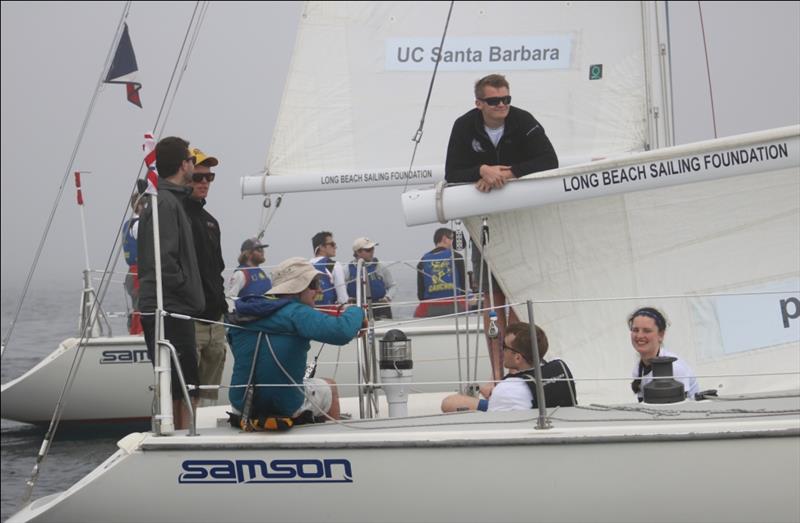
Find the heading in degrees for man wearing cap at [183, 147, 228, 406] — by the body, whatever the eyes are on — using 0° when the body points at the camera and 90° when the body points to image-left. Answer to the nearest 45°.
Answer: approximately 315°

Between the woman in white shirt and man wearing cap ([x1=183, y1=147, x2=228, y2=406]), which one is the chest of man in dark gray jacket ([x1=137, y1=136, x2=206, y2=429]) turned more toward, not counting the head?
the woman in white shirt

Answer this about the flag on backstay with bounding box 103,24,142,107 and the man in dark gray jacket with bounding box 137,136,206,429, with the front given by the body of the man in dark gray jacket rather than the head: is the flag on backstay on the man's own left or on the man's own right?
on the man's own left

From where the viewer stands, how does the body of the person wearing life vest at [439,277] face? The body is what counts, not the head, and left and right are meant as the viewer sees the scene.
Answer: facing away from the viewer

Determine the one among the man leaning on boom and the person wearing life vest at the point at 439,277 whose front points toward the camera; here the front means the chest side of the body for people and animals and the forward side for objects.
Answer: the man leaning on boom

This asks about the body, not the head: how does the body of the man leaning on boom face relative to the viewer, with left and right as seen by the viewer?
facing the viewer

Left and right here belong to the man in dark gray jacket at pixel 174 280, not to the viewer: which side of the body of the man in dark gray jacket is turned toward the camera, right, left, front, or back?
right

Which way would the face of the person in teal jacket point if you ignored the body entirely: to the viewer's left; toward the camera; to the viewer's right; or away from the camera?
to the viewer's right

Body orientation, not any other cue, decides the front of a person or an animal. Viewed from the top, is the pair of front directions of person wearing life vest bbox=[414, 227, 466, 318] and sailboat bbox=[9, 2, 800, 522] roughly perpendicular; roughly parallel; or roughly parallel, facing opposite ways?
roughly perpendicular
